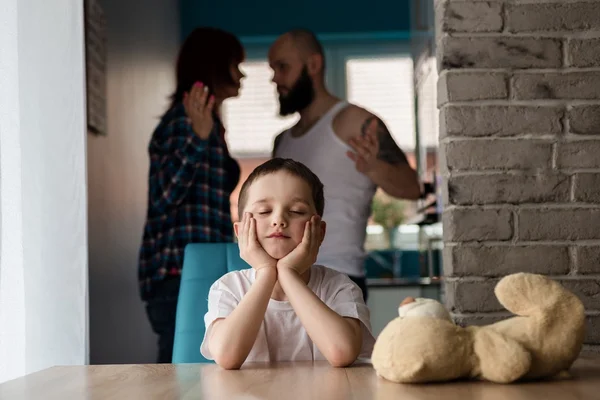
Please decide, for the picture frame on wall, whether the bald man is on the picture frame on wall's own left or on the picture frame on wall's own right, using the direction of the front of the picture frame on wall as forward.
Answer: on the picture frame on wall's own left

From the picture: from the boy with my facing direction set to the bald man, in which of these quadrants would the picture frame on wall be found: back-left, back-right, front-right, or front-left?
front-left

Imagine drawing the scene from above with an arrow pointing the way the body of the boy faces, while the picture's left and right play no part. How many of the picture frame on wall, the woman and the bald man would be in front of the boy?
0

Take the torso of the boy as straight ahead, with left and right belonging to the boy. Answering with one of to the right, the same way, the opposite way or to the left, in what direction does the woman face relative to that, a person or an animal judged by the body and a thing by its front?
to the left

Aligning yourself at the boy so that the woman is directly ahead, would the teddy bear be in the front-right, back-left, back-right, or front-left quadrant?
back-right

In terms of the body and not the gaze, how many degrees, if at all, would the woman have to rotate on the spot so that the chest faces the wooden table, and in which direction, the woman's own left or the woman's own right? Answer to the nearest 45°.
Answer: approximately 90° to the woman's own right

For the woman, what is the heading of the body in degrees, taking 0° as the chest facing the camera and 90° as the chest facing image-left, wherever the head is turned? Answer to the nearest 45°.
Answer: approximately 270°

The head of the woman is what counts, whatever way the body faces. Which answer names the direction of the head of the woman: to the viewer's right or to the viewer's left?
to the viewer's right

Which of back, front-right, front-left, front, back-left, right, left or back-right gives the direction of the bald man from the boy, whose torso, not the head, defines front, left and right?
back

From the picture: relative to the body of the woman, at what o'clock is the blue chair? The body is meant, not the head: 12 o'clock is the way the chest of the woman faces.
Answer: The blue chair is roughly at 3 o'clock from the woman.

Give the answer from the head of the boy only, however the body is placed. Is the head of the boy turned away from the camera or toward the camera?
toward the camera

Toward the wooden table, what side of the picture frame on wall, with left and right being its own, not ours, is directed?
right

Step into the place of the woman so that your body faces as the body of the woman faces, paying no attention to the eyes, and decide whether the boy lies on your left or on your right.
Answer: on your right

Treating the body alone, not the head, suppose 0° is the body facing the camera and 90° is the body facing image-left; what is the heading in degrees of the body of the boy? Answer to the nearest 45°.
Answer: approximately 0°
